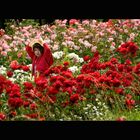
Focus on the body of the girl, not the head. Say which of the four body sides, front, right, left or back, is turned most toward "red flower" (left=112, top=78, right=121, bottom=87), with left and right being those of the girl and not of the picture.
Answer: left

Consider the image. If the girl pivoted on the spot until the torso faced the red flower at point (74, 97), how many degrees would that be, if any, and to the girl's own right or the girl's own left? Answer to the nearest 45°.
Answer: approximately 45° to the girl's own left

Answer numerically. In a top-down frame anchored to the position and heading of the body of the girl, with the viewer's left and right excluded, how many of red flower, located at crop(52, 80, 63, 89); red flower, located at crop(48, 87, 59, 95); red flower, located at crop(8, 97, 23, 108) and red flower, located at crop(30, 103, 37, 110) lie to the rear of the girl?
0

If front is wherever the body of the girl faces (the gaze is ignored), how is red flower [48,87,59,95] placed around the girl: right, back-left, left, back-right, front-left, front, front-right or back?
front-left

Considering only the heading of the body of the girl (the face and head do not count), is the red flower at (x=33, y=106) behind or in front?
in front

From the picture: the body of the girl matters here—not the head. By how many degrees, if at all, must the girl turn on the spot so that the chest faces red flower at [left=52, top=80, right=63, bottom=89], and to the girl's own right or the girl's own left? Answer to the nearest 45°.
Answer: approximately 45° to the girl's own left

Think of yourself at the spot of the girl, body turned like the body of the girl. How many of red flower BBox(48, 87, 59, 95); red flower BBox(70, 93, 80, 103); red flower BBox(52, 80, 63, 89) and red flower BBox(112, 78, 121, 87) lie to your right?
0
